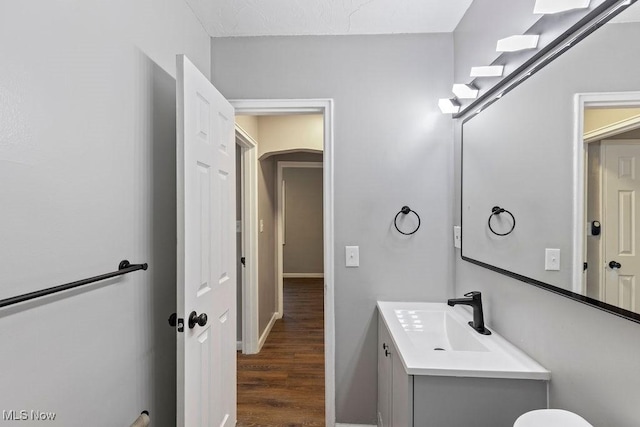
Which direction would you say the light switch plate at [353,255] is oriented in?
toward the camera

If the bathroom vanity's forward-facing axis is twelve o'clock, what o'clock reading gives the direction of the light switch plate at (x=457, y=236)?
The light switch plate is roughly at 3 o'clock from the bathroom vanity.

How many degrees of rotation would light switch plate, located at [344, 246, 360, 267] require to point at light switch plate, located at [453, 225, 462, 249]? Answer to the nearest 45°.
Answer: approximately 90° to its left

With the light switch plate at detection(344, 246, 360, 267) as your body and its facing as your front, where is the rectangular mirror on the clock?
The rectangular mirror is roughly at 11 o'clock from the light switch plate.

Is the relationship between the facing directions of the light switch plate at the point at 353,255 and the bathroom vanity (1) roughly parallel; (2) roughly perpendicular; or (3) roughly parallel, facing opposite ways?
roughly perpendicular

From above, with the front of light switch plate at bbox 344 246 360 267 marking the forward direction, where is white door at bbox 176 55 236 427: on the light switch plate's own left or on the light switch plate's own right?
on the light switch plate's own right

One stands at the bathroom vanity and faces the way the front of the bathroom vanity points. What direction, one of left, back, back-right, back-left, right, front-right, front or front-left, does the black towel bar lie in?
front-left

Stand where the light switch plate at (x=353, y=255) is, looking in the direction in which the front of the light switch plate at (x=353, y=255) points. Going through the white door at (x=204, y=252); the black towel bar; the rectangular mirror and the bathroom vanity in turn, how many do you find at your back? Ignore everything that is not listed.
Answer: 0

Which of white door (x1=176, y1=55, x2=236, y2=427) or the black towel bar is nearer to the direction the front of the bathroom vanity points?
the white door

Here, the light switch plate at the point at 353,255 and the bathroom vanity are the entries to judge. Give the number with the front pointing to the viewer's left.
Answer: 1

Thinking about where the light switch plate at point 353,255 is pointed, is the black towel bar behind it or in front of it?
in front

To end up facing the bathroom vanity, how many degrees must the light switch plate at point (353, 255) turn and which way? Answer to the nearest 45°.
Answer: approximately 45° to its left

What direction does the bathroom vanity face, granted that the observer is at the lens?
facing to the left of the viewer

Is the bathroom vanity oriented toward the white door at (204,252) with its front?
yes
